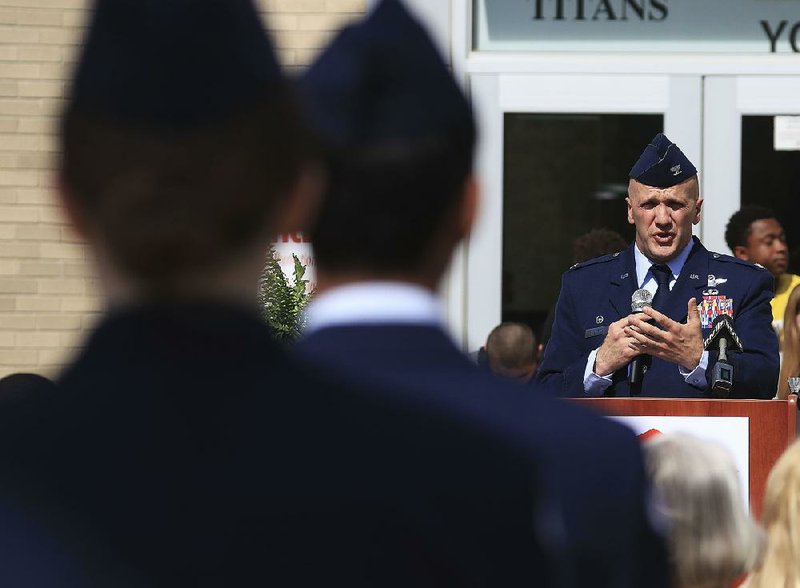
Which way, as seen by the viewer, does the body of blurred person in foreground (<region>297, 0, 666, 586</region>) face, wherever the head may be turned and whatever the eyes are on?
away from the camera

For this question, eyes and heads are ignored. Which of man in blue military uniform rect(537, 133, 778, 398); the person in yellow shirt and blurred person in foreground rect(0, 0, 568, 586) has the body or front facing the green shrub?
the blurred person in foreground

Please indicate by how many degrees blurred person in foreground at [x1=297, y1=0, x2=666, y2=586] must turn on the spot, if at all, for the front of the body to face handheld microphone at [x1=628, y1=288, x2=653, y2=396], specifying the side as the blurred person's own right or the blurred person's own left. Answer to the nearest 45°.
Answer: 0° — they already face it

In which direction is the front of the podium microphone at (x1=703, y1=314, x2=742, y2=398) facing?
away from the camera

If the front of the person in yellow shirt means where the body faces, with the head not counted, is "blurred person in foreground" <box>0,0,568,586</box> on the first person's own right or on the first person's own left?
on the first person's own right

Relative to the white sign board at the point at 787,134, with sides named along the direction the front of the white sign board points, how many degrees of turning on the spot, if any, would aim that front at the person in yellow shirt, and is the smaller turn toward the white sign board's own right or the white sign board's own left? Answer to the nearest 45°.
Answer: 0° — it already faces them

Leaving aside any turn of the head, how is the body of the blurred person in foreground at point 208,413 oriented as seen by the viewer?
away from the camera

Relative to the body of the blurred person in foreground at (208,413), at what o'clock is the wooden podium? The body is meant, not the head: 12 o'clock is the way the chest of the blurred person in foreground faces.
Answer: The wooden podium is roughly at 1 o'clock from the blurred person in foreground.

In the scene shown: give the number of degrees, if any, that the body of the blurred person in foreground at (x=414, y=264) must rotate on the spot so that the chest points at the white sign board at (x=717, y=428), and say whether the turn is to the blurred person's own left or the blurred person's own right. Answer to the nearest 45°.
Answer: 0° — they already face it

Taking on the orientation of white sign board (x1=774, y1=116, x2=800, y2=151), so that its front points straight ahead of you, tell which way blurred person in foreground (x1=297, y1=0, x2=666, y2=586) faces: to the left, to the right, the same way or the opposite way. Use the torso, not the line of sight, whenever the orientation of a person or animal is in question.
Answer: the opposite way
